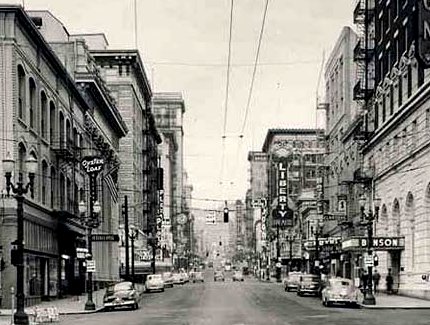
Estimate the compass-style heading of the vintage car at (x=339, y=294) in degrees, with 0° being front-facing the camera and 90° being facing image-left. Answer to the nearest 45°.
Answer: approximately 180°

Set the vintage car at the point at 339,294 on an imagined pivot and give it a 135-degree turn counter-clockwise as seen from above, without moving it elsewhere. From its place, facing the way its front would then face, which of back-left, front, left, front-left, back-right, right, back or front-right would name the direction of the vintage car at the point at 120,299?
front-right
